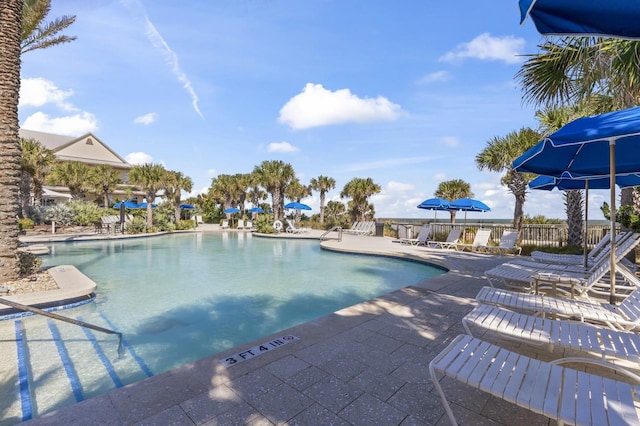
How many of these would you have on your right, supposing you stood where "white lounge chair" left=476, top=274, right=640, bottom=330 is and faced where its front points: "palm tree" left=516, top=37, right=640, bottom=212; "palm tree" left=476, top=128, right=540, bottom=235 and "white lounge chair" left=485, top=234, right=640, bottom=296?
3

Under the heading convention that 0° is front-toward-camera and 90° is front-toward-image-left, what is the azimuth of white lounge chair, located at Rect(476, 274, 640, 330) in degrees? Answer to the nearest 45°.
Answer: approximately 90°

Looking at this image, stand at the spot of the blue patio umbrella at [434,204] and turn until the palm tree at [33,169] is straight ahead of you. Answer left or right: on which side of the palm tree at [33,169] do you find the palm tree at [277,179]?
right

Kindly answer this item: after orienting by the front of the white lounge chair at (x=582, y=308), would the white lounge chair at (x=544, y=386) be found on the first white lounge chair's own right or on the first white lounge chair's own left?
on the first white lounge chair's own left

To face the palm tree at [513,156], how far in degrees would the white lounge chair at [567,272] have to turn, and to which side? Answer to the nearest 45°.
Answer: approximately 90° to its right

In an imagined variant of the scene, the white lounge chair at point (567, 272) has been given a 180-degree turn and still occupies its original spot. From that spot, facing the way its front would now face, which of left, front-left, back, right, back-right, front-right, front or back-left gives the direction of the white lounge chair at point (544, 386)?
right

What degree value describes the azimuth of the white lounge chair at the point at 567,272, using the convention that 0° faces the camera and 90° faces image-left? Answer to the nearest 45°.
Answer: approximately 90°

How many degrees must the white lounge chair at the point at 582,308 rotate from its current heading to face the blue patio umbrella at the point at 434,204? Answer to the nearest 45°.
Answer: approximately 45° to its right

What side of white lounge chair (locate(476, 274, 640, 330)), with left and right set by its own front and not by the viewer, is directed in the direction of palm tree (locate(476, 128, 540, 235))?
right

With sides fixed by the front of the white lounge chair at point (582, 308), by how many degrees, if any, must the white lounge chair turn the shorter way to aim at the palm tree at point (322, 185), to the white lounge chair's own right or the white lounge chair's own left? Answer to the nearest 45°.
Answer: approximately 45° to the white lounge chair's own right

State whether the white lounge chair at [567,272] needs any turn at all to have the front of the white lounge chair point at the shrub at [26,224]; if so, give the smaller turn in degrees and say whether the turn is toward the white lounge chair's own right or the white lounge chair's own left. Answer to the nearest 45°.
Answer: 0° — it already faces it

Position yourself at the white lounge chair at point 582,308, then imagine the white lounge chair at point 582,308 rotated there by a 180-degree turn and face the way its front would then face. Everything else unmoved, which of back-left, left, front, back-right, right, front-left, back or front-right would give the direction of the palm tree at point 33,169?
back

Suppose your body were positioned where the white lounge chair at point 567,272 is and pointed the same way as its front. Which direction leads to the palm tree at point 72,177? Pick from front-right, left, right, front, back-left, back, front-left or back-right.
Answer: front

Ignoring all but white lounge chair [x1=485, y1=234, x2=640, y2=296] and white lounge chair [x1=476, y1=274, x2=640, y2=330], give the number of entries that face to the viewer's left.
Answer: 2
